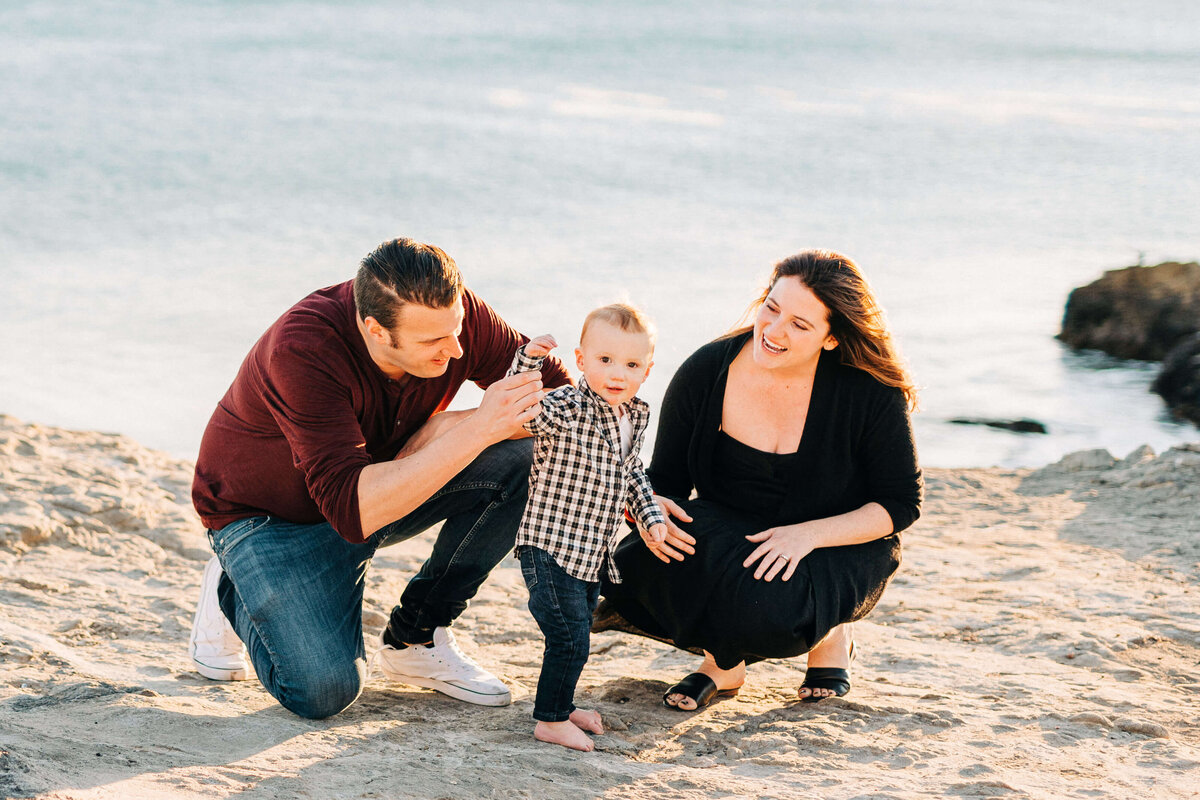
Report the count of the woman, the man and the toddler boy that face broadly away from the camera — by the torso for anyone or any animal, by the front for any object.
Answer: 0

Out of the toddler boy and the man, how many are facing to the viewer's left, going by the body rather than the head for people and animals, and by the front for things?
0

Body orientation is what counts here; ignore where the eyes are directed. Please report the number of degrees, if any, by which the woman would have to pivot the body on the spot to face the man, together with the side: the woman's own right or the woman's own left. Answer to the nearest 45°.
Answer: approximately 45° to the woman's own right

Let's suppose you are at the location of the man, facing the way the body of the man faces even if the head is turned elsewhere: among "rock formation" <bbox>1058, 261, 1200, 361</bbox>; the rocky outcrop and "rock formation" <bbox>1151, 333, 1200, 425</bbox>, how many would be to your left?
3

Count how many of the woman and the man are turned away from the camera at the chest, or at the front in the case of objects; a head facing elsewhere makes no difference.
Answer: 0

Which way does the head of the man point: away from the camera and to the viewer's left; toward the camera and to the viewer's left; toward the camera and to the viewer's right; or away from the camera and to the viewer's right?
toward the camera and to the viewer's right

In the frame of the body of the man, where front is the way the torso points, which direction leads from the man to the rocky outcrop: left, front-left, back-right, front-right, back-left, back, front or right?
left

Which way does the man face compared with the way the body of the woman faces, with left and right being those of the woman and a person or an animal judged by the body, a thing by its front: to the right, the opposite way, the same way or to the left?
to the left

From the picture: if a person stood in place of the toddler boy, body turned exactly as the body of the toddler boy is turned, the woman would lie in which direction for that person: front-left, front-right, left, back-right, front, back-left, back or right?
left

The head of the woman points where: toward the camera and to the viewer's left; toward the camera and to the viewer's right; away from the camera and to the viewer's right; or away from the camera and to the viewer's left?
toward the camera and to the viewer's left

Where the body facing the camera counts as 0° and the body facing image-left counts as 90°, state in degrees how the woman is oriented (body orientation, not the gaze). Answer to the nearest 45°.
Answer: approximately 45°
